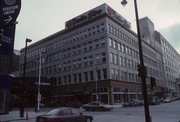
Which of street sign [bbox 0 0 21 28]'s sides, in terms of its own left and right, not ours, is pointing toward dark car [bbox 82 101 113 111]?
left

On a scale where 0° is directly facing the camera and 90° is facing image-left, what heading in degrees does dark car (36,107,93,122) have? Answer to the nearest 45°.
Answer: approximately 225°

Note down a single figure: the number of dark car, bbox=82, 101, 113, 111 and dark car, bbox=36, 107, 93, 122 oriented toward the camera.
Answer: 0

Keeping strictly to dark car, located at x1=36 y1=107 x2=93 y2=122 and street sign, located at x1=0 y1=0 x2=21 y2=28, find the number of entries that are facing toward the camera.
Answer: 1
